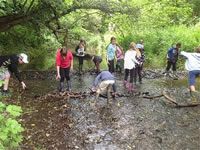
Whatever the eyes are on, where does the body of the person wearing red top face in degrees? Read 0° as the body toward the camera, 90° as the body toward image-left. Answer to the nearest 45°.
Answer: approximately 0°
